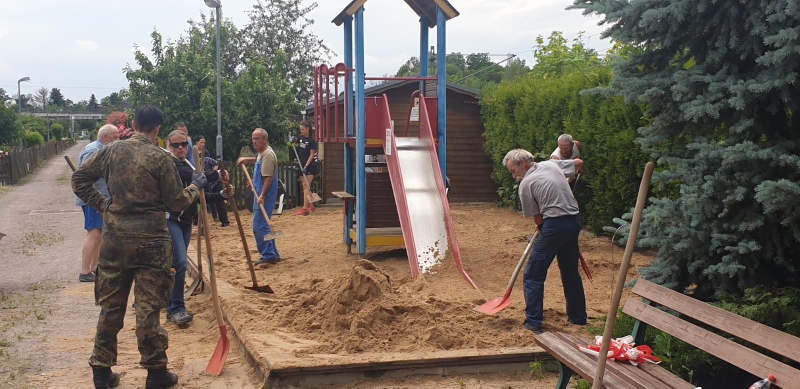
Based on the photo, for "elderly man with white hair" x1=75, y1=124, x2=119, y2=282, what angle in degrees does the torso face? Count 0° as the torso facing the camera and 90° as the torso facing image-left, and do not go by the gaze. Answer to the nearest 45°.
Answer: approximately 270°

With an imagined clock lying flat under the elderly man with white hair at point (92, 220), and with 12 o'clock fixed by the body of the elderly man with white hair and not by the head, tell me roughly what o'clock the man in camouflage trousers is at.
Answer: The man in camouflage trousers is roughly at 3 o'clock from the elderly man with white hair.

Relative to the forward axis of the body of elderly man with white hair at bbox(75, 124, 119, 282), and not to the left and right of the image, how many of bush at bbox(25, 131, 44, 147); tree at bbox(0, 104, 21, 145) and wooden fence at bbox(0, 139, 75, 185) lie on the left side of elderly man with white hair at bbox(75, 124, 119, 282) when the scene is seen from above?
3

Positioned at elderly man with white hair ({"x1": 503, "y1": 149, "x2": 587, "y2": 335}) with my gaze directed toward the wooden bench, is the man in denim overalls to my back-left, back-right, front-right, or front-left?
back-right

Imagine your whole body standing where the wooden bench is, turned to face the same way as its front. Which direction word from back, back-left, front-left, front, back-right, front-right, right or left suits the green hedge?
back-right

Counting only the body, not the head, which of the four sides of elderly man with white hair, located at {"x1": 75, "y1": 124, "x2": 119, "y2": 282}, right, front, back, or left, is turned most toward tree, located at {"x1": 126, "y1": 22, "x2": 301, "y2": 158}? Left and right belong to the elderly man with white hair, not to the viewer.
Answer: left

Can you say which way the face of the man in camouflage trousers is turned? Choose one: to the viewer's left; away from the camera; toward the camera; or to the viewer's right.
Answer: away from the camera

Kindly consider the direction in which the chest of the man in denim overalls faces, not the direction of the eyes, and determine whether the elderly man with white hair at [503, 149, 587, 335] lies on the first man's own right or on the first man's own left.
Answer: on the first man's own left

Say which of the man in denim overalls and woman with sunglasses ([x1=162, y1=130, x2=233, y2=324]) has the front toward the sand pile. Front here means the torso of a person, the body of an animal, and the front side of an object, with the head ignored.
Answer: the woman with sunglasses

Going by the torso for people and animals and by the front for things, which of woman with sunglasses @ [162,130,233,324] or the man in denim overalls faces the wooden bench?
the woman with sunglasses

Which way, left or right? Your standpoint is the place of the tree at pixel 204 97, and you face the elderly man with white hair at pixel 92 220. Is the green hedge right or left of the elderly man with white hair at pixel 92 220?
left

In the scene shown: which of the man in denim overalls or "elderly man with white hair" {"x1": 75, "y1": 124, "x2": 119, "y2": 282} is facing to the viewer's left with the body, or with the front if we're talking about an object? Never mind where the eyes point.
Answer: the man in denim overalls

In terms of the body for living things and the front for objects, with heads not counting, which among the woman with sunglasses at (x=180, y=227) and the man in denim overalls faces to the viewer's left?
the man in denim overalls

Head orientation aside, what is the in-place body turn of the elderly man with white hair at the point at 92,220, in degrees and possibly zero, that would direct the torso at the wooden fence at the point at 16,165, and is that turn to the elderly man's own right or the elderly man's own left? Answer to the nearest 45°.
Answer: approximately 90° to the elderly man's own left
